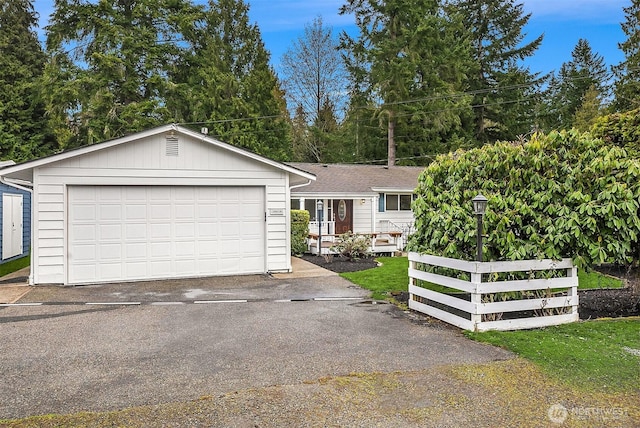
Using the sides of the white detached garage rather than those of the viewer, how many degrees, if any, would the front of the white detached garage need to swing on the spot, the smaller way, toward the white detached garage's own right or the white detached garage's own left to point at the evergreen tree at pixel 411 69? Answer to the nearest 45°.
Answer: approximately 135° to the white detached garage's own left

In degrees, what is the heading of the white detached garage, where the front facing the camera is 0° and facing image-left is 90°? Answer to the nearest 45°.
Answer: approximately 0°

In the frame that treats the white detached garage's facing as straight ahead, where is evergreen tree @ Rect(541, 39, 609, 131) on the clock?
The evergreen tree is roughly at 8 o'clock from the white detached garage.

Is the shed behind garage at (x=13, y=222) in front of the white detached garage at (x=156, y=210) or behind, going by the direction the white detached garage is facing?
behind

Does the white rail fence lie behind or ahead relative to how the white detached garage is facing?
ahead

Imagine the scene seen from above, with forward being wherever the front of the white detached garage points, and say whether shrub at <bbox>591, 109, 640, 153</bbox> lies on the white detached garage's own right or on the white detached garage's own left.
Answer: on the white detached garage's own left

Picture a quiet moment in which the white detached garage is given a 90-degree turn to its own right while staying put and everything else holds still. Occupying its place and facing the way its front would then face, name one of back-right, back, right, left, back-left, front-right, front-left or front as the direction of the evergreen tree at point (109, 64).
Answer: right

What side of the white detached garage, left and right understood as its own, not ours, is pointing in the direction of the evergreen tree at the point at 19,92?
back

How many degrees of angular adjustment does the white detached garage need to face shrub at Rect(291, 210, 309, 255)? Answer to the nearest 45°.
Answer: approximately 135° to its left

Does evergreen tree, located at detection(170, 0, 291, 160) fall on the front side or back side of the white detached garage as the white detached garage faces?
on the back side

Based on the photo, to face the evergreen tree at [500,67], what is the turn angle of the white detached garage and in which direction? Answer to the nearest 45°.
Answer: approximately 135° to its left
